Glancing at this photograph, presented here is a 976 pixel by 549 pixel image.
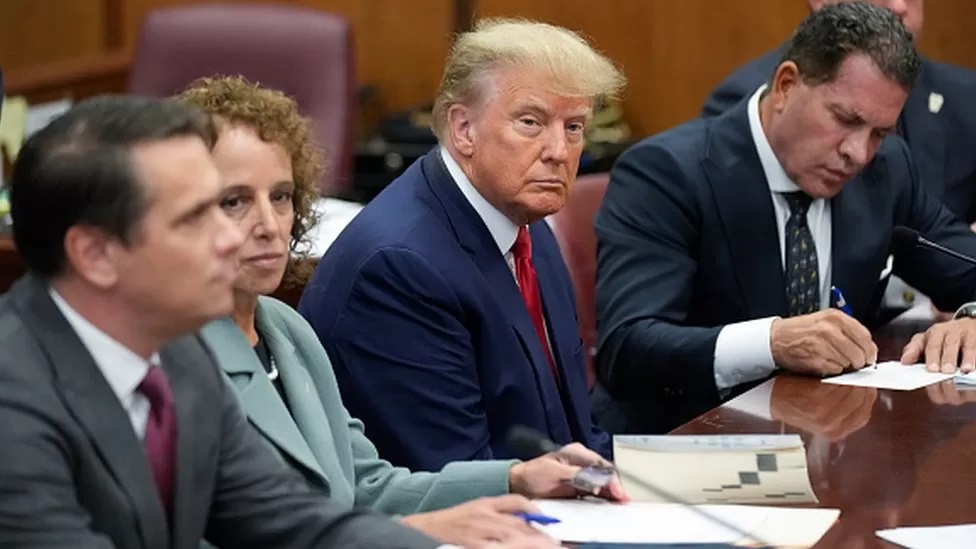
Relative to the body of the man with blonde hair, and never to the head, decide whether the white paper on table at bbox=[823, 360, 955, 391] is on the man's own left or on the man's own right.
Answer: on the man's own left

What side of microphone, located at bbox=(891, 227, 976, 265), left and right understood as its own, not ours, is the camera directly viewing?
left

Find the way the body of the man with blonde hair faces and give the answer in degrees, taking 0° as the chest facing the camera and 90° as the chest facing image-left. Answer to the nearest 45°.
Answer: approximately 315°

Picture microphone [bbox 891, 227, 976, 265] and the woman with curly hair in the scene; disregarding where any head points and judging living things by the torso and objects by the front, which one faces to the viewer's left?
the microphone

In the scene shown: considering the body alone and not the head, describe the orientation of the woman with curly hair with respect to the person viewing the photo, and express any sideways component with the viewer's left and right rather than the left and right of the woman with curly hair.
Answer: facing the viewer and to the right of the viewer

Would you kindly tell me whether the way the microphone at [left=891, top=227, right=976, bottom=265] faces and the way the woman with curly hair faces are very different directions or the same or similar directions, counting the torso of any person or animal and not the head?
very different directions

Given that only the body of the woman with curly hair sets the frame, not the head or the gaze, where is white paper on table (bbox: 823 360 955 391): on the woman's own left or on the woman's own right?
on the woman's own left

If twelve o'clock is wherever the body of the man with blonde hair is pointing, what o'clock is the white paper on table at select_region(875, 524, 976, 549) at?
The white paper on table is roughly at 12 o'clock from the man with blonde hair.

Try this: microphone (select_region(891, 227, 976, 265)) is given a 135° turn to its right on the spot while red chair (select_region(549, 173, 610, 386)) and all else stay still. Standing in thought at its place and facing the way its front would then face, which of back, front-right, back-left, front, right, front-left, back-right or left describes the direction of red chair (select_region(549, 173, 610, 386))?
back-left
